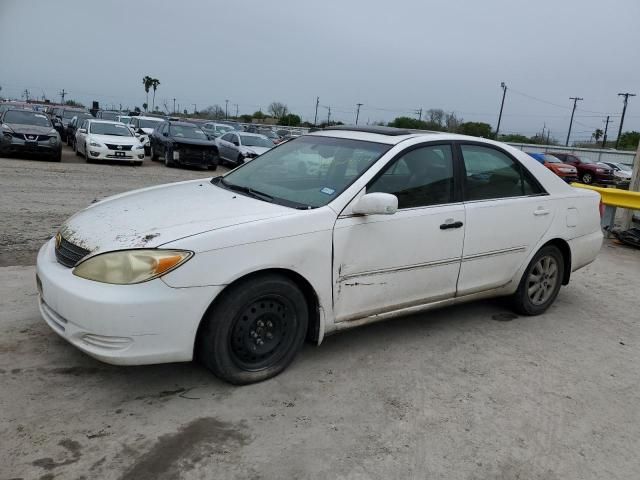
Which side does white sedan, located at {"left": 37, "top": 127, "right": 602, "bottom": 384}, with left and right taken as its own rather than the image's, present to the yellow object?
back

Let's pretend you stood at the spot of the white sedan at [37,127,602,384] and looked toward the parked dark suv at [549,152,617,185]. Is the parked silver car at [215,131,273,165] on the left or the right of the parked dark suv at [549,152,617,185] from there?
left

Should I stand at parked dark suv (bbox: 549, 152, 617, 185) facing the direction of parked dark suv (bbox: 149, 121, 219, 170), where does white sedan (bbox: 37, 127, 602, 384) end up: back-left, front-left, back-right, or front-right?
front-left

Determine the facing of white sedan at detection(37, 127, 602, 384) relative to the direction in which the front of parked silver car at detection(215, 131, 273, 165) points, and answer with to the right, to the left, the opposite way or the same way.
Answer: to the right

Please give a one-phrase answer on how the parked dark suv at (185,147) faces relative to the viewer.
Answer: facing the viewer and to the right of the viewer

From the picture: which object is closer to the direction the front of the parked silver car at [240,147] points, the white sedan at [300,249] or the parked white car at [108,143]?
the white sedan

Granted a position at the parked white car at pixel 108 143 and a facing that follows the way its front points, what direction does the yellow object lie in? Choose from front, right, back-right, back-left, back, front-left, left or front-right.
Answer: front

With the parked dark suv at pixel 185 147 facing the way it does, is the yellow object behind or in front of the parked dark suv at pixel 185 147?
in front

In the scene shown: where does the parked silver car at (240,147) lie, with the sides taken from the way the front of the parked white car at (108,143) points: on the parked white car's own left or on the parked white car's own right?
on the parked white car's own left

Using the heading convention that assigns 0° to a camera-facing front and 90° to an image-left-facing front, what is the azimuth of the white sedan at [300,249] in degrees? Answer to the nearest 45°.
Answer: approximately 45°

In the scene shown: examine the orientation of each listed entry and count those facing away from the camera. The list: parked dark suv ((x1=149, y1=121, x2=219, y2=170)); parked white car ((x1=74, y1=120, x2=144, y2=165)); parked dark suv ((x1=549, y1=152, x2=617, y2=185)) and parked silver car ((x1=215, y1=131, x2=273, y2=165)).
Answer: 0

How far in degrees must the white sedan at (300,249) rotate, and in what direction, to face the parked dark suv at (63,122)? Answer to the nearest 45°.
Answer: approximately 90° to its right

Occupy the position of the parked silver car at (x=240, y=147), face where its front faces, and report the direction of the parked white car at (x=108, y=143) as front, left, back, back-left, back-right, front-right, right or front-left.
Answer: right

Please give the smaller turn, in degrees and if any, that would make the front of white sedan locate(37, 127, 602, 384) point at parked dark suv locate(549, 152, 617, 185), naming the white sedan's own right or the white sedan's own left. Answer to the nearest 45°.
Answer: approximately 180°

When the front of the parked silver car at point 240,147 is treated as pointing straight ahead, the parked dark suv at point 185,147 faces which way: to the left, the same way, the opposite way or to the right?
the same way

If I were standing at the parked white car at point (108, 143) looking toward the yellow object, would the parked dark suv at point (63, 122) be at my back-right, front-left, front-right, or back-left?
back-left
